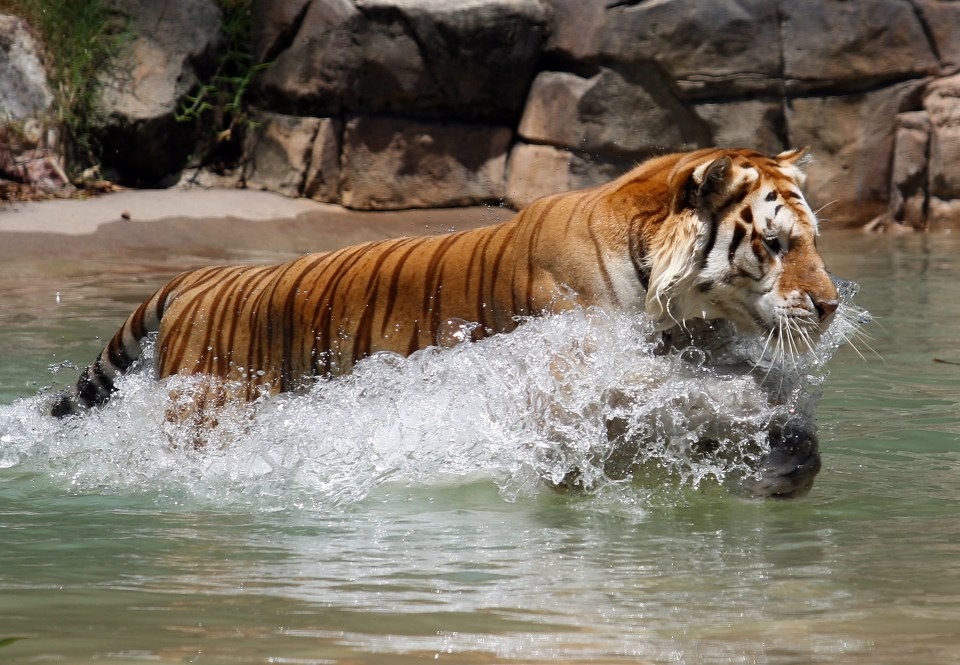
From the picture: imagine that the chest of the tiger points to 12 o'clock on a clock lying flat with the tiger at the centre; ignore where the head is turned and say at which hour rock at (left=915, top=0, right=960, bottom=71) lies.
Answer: The rock is roughly at 10 o'clock from the tiger.

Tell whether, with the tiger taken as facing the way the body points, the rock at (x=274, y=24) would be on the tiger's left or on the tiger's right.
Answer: on the tiger's left

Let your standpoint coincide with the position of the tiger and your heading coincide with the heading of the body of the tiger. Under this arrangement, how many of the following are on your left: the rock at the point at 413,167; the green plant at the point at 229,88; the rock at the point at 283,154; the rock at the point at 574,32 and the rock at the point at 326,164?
5

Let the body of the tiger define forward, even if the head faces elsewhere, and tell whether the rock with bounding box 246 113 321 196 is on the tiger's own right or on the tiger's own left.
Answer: on the tiger's own left

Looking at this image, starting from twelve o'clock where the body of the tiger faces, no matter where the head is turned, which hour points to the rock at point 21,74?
The rock is roughly at 8 o'clock from the tiger.

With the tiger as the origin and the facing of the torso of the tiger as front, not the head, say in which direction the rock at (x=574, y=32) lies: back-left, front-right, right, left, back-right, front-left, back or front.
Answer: left

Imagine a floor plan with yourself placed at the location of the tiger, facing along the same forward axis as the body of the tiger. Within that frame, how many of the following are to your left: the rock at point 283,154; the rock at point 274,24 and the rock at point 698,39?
3

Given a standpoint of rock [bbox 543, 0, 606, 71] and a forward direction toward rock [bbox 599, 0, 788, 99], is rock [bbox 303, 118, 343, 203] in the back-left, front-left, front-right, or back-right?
back-right

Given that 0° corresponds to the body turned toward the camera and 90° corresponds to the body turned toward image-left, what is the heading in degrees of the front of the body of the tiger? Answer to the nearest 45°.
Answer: approximately 270°

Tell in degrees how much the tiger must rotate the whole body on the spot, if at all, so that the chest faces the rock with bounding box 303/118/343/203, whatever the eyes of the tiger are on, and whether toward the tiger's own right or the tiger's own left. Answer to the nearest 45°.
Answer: approximately 90° to the tiger's own left

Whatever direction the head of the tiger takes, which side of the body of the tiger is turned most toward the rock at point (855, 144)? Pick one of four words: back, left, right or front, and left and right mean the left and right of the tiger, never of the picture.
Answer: left
